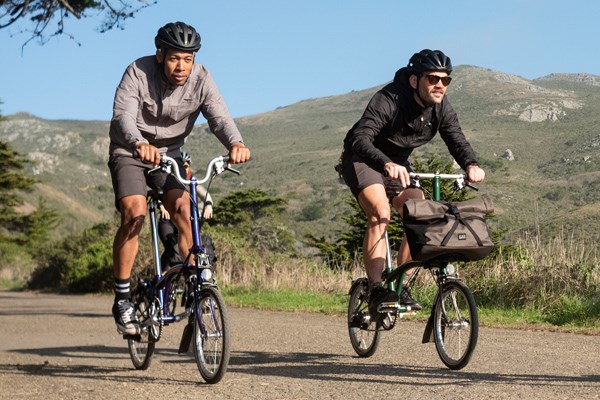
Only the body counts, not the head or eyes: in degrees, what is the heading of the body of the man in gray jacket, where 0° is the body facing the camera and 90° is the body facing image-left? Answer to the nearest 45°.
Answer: approximately 315°

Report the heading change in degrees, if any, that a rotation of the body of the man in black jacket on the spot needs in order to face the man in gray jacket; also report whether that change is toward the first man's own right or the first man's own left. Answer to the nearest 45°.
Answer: approximately 135° to the first man's own right

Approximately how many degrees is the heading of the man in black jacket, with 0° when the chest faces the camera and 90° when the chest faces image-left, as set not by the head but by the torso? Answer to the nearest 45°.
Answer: approximately 315°

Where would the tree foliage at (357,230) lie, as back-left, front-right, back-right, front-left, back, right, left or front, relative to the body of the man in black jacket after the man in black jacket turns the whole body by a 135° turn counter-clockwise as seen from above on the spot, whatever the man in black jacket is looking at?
front
